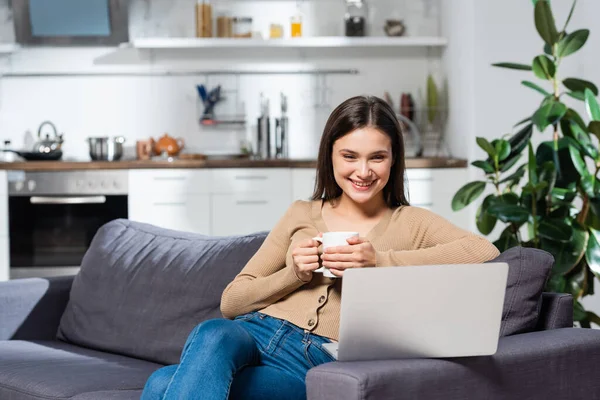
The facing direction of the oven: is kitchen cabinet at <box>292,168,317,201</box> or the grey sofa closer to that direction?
the grey sofa

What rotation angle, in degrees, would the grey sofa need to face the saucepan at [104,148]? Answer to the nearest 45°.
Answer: approximately 135° to its right

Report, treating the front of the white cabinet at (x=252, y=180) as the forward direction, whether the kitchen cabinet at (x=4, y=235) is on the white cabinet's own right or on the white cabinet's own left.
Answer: on the white cabinet's own right

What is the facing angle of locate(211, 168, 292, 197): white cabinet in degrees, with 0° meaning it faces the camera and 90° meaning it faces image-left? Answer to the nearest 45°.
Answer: approximately 0°

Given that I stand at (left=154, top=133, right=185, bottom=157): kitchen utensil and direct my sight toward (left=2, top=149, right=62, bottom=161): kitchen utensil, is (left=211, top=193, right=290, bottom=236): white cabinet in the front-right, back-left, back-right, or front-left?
back-left

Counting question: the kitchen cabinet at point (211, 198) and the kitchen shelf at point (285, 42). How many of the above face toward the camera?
2

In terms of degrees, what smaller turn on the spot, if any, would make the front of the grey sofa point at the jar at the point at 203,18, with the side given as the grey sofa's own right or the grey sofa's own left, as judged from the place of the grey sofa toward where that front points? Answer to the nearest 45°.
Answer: approximately 135° to the grey sofa's own right

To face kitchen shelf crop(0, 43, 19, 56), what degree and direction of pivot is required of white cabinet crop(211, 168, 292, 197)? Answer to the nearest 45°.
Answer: approximately 135° to its right
